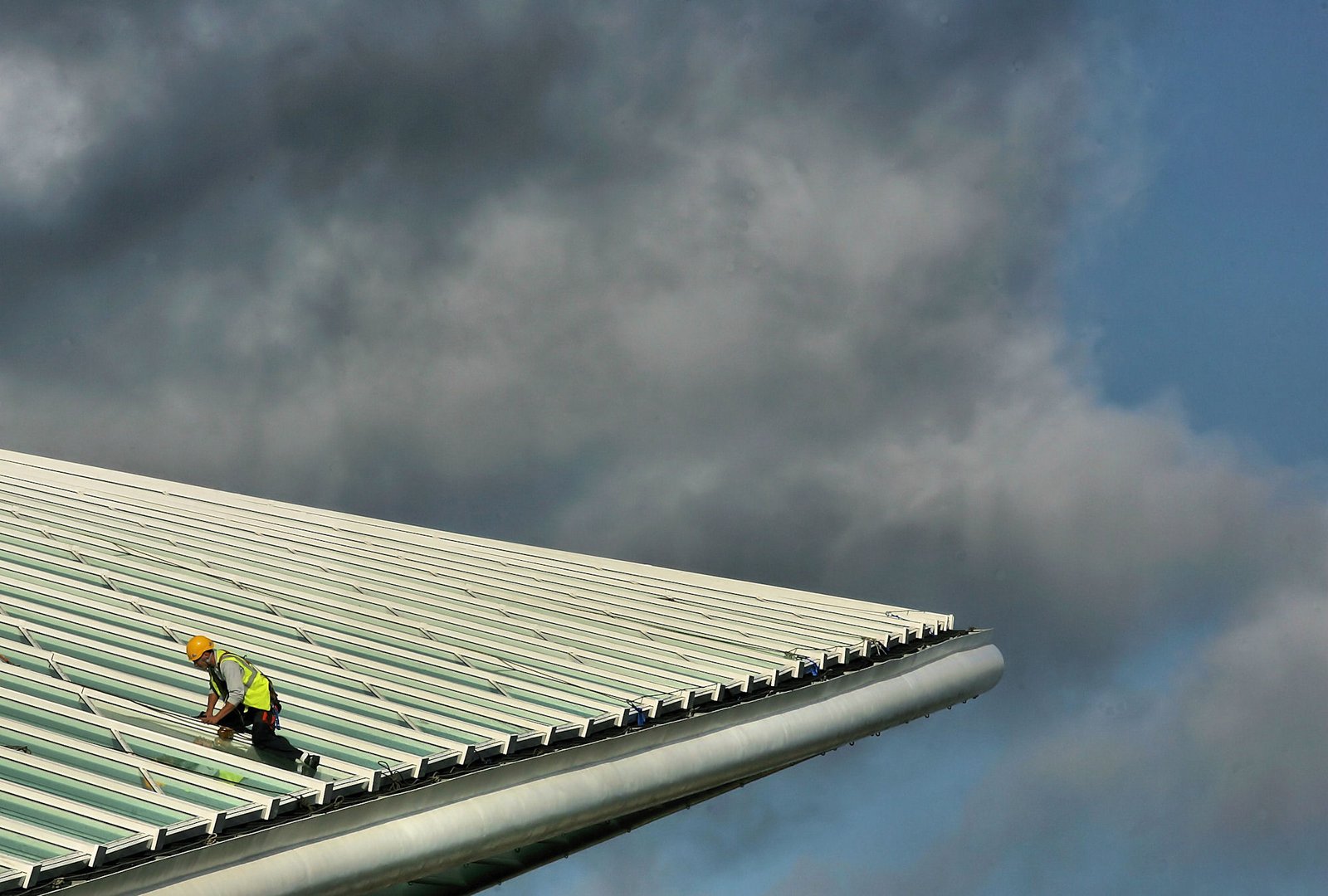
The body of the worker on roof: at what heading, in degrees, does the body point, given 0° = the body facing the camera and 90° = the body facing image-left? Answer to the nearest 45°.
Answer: approximately 90°

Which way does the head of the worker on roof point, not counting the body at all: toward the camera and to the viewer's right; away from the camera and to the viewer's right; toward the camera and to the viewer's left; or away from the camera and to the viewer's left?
toward the camera and to the viewer's left
